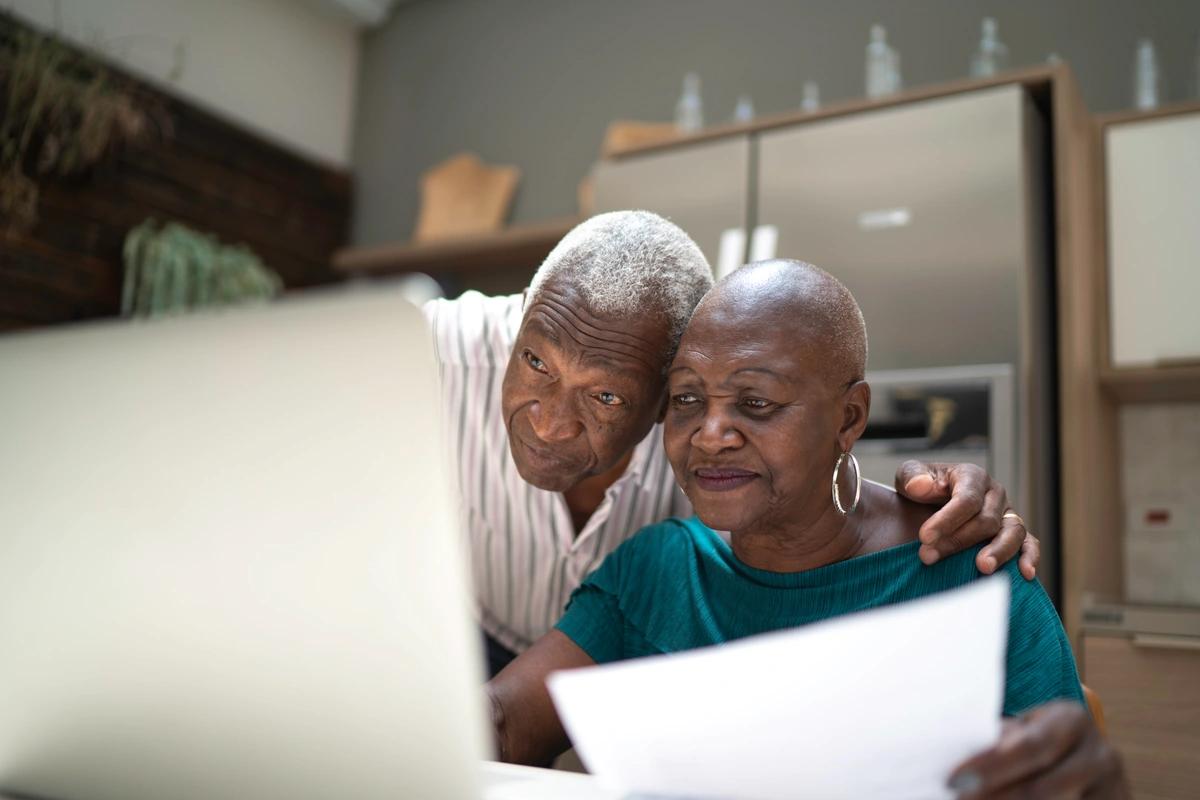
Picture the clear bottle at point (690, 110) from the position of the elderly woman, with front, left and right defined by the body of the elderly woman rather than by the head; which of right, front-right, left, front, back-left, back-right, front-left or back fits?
back-right

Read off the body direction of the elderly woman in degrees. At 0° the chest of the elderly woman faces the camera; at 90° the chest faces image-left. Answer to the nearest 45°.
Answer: approximately 45°

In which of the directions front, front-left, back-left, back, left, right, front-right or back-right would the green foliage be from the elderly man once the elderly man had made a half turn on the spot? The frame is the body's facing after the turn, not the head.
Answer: front-left

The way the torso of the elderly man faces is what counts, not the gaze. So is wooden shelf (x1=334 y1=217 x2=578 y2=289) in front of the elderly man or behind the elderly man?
behind

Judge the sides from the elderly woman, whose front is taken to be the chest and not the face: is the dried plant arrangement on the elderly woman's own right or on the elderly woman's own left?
on the elderly woman's own right

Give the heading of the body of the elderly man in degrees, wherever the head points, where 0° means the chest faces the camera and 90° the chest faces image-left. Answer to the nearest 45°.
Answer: approximately 0°
